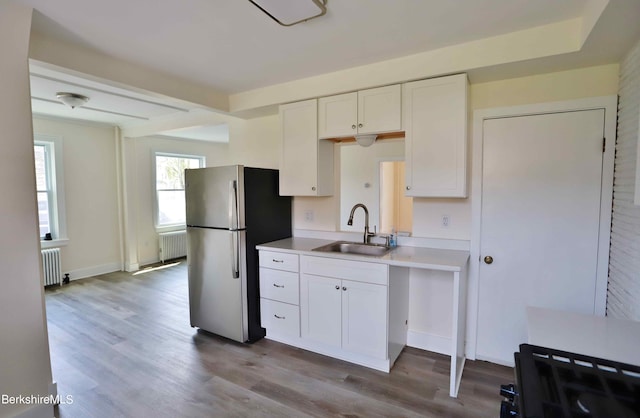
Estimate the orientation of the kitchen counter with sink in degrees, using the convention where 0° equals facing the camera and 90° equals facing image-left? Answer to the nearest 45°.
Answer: approximately 45°

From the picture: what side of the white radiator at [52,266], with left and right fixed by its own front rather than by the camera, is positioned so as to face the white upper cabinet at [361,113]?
front

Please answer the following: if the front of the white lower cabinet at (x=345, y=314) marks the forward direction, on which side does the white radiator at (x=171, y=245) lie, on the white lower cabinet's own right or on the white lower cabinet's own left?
on the white lower cabinet's own right

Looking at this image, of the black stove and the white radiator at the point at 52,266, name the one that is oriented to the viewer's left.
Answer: the black stove

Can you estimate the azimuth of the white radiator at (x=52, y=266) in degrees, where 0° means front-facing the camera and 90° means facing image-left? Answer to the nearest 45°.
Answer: approximately 315°

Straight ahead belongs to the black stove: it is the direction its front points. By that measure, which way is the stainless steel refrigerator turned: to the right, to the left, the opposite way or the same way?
to the left

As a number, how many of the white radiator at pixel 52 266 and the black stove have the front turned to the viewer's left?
1

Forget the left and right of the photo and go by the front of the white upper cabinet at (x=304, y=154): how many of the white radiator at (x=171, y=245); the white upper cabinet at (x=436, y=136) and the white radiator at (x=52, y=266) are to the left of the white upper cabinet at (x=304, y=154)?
1

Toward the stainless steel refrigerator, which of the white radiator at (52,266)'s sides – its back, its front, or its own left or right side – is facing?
front

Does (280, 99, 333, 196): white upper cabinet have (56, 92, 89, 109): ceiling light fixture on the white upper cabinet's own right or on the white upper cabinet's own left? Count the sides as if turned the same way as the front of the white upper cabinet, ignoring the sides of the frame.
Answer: on the white upper cabinet's own right

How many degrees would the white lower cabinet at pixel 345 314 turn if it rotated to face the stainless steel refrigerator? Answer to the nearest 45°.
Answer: approximately 45° to its right

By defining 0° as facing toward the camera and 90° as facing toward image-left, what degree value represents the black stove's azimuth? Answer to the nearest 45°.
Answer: approximately 90°
